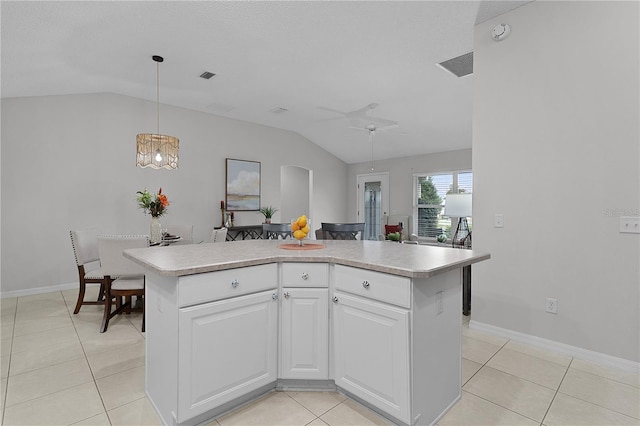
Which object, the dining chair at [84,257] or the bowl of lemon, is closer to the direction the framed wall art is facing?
the bowl of lemon

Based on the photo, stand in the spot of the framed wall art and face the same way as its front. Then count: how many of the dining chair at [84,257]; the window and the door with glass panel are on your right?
1

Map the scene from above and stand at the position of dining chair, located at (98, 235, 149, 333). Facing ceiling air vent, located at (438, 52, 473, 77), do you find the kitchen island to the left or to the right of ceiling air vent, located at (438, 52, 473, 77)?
right

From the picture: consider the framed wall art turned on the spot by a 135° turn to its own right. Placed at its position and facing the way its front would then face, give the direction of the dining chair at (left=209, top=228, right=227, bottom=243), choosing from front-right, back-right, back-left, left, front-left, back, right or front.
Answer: left

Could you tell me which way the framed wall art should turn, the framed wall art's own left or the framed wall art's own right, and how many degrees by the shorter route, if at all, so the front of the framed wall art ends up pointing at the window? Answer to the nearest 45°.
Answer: approximately 45° to the framed wall art's own left

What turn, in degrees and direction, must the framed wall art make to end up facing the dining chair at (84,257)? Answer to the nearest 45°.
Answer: approximately 90° to its right

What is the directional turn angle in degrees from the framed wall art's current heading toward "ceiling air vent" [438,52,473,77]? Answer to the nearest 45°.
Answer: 0° — it already faces it

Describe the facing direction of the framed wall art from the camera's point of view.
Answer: facing the viewer and to the right of the viewer

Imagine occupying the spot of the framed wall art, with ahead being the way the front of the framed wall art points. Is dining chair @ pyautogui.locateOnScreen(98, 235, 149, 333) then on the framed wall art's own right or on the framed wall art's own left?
on the framed wall art's own right

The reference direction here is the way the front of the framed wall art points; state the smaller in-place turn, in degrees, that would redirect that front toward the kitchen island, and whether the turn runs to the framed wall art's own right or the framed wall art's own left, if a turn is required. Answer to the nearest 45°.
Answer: approximately 45° to the framed wall art's own right
